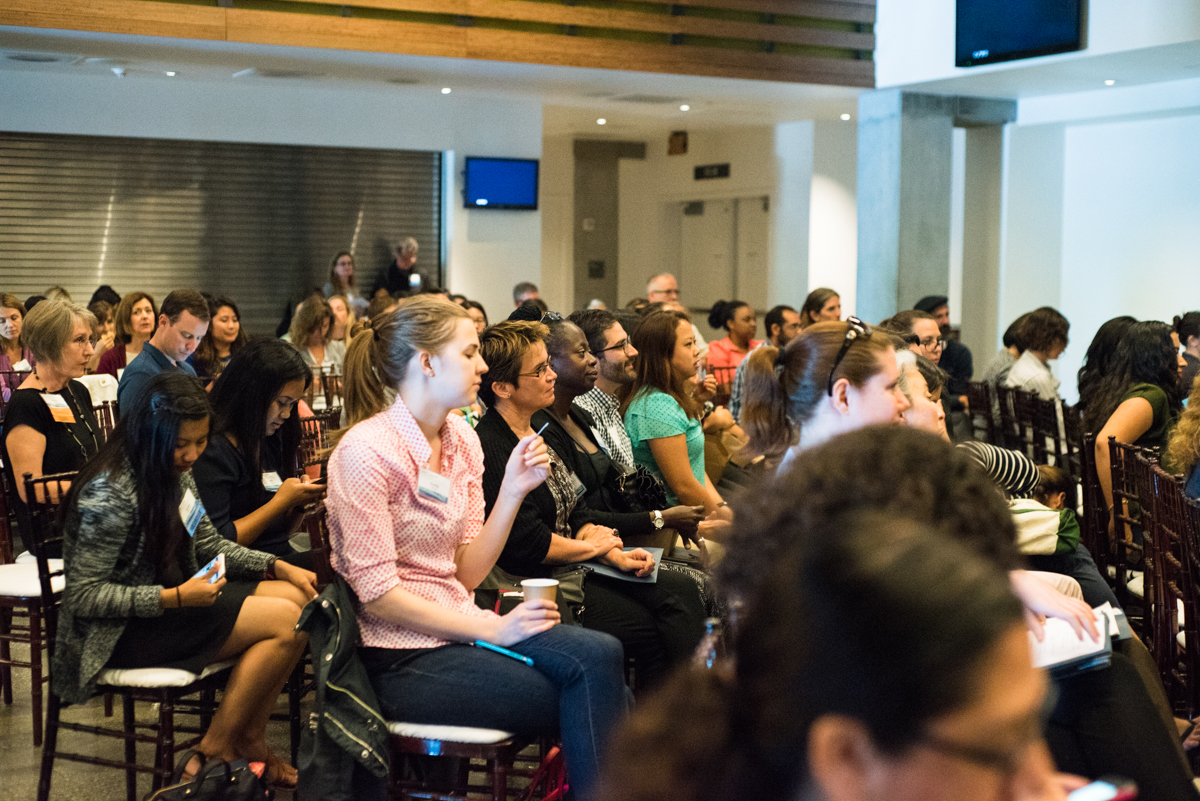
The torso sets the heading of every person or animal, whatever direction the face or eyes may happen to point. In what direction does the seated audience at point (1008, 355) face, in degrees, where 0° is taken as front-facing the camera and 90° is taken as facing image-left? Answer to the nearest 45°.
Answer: approximately 225°

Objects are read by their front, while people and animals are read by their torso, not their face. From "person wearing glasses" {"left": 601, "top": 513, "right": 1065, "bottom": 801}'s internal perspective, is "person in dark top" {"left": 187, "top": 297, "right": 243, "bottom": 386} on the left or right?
on their left

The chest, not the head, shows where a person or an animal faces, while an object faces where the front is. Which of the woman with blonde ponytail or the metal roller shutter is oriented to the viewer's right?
the woman with blonde ponytail

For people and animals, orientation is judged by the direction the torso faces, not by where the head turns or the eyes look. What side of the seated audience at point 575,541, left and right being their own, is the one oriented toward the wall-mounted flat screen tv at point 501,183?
left

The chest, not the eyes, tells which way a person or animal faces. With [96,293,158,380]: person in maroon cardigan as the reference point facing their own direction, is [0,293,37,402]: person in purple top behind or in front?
behind

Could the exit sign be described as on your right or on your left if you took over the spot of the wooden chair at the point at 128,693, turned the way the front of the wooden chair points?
on your left

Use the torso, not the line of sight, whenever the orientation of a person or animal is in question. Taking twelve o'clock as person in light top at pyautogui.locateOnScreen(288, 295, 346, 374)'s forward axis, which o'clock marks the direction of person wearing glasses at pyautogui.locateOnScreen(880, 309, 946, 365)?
person wearing glasses at pyautogui.locateOnScreen(880, 309, 946, 365) is roughly at 12 o'clock from person in light top at pyautogui.locateOnScreen(288, 295, 346, 374).

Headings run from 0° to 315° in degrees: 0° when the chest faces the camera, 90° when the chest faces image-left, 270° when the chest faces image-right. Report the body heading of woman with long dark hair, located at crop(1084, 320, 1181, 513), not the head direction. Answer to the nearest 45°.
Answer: approximately 225°

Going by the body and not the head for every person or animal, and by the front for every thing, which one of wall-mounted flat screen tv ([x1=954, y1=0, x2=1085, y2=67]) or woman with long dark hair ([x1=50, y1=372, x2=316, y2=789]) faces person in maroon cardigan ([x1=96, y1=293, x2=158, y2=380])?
the wall-mounted flat screen tv

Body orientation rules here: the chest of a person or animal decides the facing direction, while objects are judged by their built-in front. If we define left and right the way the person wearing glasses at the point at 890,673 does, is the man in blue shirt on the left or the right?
on their left

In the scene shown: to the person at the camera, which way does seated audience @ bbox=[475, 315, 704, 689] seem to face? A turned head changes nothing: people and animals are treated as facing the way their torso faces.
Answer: facing to the right of the viewer

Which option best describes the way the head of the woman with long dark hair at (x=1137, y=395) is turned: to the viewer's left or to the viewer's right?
to the viewer's right
